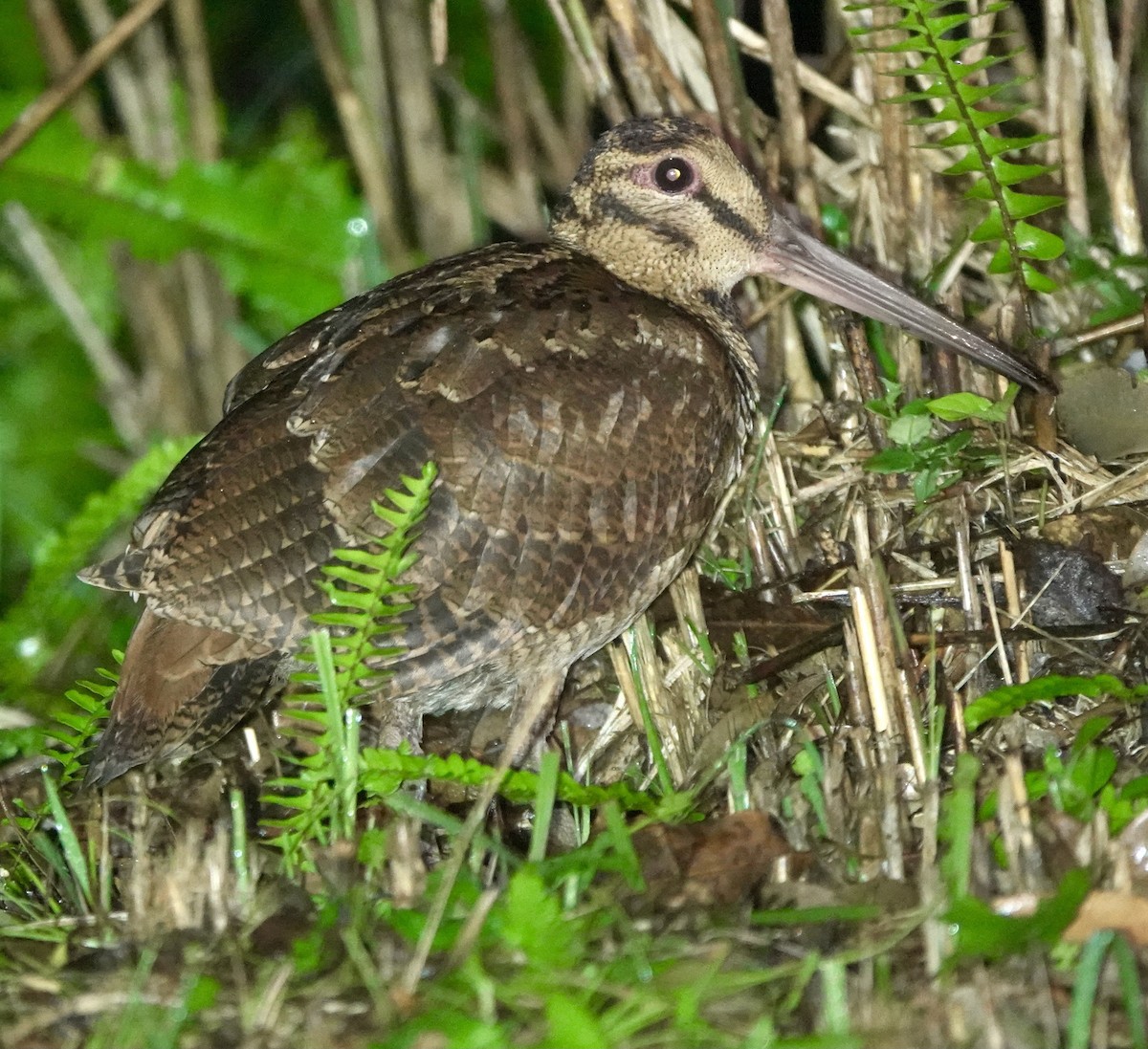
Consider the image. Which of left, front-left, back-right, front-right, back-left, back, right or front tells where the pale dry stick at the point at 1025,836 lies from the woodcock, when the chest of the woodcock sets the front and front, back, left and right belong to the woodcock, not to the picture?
front-right

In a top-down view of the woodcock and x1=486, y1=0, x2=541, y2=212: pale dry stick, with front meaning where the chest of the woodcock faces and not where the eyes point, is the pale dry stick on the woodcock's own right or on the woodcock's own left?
on the woodcock's own left

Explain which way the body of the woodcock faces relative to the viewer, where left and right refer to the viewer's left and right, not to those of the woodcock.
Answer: facing to the right of the viewer

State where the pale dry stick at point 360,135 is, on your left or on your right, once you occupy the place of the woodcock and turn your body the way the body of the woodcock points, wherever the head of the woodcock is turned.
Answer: on your left

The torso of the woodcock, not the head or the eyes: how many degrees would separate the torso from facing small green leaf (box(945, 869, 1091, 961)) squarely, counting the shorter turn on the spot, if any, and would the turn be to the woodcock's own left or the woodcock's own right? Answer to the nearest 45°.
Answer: approximately 45° to the woodcock's own right

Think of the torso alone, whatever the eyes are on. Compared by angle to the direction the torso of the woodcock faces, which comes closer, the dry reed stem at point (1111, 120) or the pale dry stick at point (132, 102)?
the dry reed stem

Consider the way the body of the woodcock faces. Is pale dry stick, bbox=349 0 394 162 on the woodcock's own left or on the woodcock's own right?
on the woodcock's own left

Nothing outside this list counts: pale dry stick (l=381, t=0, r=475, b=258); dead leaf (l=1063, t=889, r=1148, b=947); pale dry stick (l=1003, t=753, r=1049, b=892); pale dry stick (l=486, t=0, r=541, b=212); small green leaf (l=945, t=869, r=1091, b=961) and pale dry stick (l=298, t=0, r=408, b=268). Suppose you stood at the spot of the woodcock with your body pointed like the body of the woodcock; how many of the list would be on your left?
3

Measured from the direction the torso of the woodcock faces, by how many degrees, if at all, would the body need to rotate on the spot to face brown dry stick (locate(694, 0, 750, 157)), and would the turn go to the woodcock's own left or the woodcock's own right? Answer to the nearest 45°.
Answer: approximately 45° to the woodcock's own left

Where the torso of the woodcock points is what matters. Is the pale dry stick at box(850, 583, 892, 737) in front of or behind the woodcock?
in front

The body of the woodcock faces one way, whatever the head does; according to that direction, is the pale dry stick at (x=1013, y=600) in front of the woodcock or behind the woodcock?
in front

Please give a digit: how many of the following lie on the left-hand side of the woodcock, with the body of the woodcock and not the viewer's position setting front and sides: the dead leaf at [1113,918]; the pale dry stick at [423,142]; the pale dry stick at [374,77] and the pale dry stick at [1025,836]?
2
